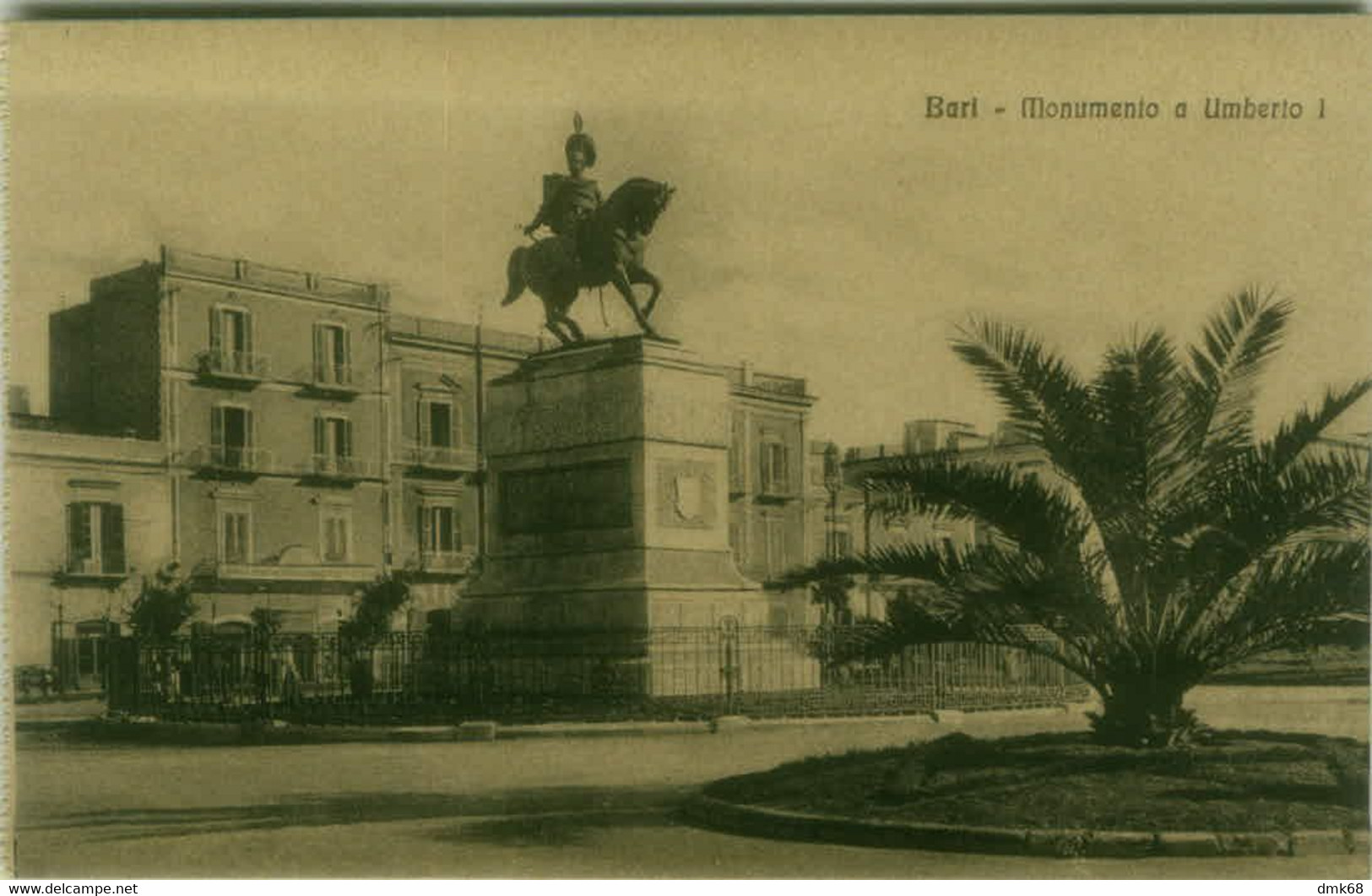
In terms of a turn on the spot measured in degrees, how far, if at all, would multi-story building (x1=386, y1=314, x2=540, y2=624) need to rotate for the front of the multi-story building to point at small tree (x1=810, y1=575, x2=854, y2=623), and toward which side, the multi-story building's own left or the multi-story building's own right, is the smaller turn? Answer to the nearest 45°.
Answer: approximately 45° to the multi-story building's own left

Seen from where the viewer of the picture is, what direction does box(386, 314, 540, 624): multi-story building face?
facing the viewer and to the right of the viewer

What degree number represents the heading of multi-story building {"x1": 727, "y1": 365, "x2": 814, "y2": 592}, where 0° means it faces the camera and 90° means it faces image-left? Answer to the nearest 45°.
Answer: approximately 315°

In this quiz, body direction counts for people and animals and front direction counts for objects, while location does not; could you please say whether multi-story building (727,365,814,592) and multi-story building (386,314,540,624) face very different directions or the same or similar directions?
same or similar directions

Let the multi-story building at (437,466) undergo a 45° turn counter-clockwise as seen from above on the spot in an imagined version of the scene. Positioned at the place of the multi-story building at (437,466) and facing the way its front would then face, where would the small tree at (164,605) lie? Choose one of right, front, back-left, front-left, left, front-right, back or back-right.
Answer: back-right

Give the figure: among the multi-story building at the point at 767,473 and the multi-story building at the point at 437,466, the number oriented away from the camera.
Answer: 0

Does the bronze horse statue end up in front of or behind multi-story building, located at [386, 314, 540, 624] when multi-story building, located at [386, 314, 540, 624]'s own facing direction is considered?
in front

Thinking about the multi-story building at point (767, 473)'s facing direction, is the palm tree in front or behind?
in front

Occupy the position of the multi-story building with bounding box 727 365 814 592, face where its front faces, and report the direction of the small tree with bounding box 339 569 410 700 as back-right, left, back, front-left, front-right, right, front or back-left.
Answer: front-right

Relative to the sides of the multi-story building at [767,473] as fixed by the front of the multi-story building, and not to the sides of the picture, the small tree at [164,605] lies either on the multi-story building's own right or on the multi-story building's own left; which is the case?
on the multi-story building's own right
